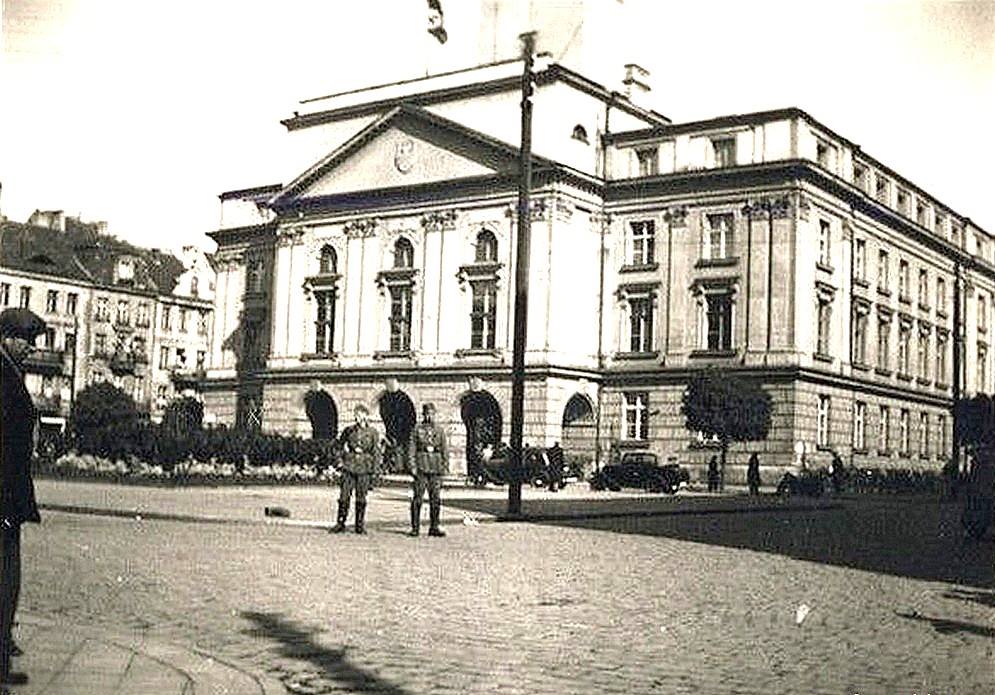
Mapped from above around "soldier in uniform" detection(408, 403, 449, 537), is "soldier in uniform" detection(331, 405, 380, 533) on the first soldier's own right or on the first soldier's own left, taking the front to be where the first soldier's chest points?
on the first soldier's own right

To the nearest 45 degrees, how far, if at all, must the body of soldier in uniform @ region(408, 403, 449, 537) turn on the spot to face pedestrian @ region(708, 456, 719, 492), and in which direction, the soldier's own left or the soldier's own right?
approximately 180°

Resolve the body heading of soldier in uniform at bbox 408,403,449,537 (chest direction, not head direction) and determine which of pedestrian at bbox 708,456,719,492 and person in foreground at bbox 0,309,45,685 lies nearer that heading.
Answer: the person in foreground

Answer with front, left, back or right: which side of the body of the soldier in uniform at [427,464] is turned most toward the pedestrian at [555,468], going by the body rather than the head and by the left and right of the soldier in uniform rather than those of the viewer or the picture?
back

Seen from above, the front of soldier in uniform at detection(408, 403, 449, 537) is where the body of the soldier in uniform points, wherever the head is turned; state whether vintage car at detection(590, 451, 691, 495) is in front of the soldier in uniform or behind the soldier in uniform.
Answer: behind

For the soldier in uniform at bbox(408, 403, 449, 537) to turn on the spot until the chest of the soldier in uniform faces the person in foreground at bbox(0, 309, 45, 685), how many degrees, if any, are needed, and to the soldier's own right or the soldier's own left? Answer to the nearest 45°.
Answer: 0° — they already face them

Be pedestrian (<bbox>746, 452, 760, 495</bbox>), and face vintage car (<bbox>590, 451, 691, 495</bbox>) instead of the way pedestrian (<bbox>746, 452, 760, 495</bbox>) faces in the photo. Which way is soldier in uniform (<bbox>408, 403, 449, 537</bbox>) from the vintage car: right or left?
left

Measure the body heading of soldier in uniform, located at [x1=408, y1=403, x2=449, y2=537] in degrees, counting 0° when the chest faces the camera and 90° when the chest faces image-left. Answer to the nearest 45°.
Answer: approximately 0°

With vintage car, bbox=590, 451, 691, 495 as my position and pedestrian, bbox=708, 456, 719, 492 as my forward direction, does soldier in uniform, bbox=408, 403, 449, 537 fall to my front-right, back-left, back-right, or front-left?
back-right

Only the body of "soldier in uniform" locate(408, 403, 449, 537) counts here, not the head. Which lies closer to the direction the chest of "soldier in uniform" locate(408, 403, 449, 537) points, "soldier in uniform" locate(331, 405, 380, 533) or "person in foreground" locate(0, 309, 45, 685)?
the person in foreground
